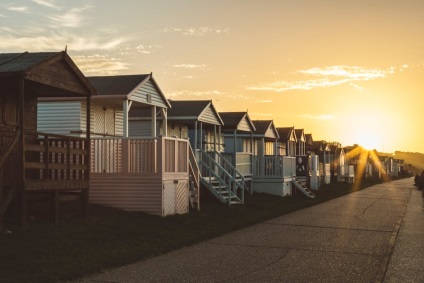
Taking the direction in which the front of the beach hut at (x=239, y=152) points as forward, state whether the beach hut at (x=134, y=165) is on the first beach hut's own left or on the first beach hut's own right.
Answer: on the first beach hut's own right

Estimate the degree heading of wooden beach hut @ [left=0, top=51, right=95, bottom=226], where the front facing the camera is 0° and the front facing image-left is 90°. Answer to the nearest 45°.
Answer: approximately 315°

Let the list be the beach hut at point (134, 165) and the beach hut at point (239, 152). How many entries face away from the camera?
0

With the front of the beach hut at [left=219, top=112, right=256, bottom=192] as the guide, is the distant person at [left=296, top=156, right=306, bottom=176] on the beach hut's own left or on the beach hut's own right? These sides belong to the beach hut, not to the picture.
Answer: on the beach hut's own left

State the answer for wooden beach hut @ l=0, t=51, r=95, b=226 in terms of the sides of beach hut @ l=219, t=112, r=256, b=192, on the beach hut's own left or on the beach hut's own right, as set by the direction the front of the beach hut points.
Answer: on the beach hut's own right

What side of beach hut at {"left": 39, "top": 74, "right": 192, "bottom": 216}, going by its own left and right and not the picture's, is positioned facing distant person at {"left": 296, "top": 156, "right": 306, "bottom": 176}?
left

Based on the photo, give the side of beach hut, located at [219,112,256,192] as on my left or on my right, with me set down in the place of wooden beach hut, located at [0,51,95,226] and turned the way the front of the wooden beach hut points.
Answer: on my left

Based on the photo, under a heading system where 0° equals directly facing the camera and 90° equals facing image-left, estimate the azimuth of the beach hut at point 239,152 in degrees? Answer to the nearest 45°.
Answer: approximately 315°

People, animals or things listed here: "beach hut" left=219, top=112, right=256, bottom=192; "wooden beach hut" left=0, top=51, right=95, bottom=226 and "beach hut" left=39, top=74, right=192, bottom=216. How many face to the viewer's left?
0

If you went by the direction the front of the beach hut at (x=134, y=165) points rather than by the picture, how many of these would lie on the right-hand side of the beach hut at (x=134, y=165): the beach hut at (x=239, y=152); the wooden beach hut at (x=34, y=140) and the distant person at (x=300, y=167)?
1

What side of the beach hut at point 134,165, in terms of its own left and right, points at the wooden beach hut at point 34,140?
right
